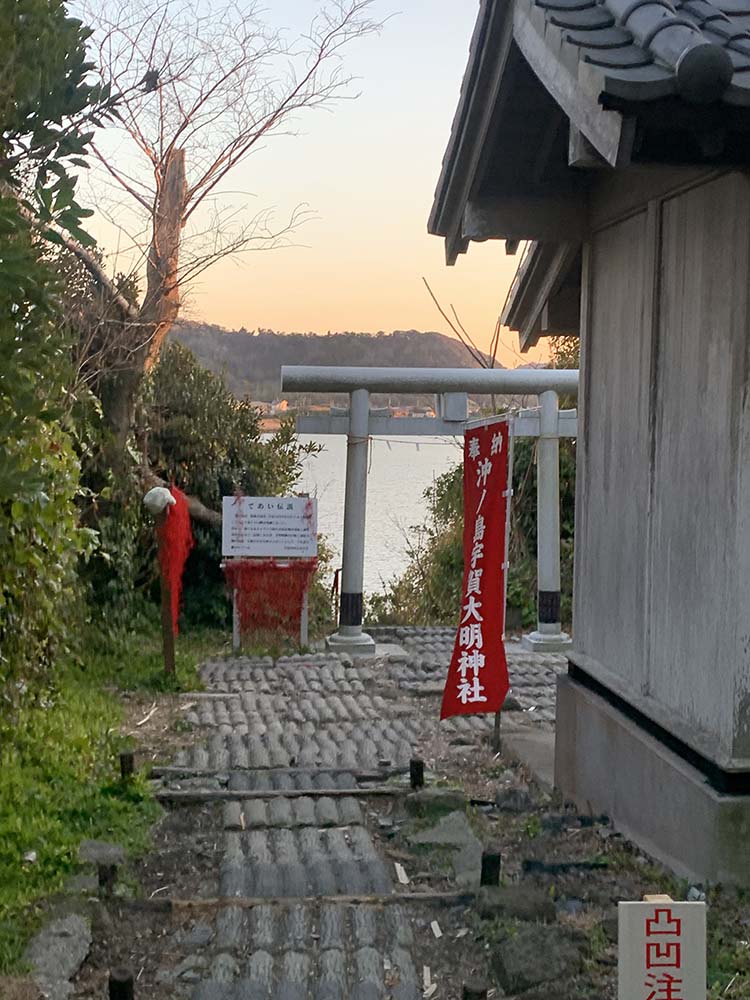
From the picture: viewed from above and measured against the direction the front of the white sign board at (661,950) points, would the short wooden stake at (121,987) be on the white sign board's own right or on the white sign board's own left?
on the white sign board's own right

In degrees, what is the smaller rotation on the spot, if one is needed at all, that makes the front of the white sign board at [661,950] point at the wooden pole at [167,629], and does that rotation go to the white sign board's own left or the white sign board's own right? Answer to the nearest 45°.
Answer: approximately 135° to the white sign board's own right

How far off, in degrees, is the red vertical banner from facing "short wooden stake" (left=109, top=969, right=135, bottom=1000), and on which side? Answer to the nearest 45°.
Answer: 0° — it already faces it

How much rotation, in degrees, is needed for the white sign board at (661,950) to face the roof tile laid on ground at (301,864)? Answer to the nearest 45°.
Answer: approximately 135° to its right

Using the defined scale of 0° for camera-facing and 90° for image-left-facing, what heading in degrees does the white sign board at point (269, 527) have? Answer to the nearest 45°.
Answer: approximately 0°

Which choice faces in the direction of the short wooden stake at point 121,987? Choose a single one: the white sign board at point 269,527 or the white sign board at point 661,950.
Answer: the white sign board at point 269,527

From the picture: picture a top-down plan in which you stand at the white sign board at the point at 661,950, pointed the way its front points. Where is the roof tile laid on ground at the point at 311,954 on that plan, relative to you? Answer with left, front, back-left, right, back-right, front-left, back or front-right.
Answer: back-right

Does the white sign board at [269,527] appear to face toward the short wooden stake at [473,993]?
yes
